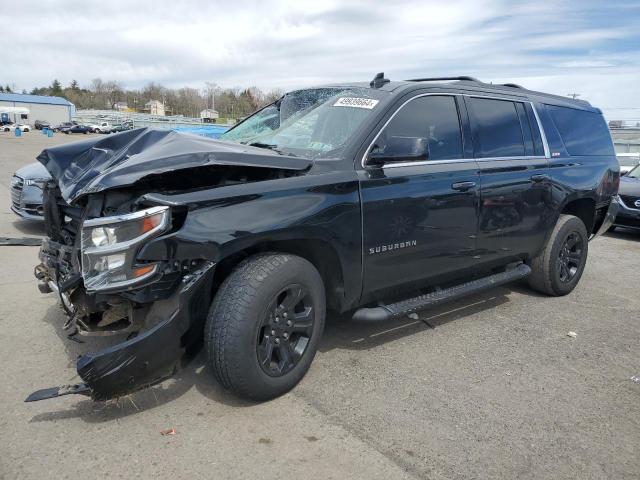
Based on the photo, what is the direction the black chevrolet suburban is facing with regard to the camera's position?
facing the viewer and to the left of the viewer
